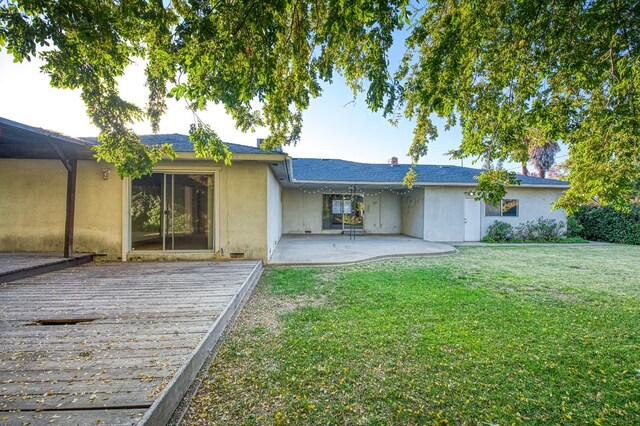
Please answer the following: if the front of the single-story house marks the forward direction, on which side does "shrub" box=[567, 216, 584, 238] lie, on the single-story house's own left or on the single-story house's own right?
on the single-story house's own right

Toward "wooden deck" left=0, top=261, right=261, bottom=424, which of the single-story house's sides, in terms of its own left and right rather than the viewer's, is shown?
back

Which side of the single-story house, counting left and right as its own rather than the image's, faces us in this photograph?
back

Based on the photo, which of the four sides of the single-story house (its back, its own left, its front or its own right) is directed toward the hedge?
right
